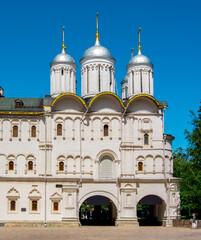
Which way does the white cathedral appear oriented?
toward the camera

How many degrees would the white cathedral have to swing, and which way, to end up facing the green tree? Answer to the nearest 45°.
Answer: approximately 90° to its left
